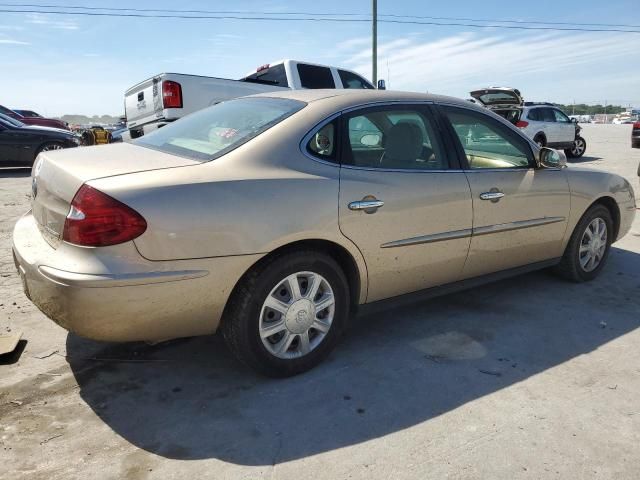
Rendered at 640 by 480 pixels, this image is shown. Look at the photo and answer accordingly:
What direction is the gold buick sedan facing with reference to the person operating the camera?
facing away from the viewer and to the right of the viewer

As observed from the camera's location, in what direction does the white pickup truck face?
facing away from the viewer and to the right of the viewer

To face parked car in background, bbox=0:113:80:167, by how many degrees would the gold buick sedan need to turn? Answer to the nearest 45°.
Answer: approximately 90° to its left

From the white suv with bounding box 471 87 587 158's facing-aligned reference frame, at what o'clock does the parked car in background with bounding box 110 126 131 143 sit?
The parked car in background is roughly at 7 o'clock from the white suv.

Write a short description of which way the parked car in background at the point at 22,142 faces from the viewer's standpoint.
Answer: facing to the right of the viewer

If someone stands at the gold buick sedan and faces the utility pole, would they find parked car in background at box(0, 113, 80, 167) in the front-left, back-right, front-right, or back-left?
front-left

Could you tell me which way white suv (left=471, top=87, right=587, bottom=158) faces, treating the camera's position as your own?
facing away from the viewer and to the right of the viewer

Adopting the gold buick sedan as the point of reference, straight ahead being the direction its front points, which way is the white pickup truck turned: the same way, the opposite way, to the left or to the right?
the same way

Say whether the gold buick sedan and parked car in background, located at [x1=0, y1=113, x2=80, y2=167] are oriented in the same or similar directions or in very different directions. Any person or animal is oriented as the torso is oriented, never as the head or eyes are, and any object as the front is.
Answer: same or similar directions

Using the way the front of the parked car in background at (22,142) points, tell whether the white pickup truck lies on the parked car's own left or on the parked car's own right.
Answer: on the parked car's own right

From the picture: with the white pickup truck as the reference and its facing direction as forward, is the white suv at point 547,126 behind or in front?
in front

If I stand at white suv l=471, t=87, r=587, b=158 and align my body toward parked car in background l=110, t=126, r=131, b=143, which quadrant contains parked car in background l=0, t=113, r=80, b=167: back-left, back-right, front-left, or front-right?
front-left

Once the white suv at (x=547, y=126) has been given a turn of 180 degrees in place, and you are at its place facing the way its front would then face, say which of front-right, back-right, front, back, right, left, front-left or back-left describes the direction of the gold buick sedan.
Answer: front-left

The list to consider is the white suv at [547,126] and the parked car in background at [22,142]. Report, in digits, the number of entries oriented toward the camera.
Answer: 0

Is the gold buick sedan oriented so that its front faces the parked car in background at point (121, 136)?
no

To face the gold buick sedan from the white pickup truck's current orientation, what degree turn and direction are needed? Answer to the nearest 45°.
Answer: approximately 135° to its right

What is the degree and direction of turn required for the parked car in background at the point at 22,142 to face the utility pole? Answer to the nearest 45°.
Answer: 0° — it already faces it

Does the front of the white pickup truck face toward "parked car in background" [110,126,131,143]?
no
